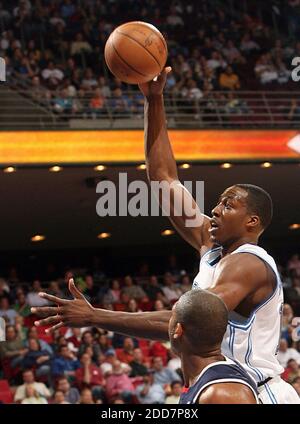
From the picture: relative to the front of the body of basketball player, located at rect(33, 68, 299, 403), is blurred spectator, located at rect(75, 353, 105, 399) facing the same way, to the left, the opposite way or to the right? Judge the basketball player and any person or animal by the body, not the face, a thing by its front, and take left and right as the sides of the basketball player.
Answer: to the left

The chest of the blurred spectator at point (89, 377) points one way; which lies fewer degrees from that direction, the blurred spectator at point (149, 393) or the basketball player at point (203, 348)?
the basketball player

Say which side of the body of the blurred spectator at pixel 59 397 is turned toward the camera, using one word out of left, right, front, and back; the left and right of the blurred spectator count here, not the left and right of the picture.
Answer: front

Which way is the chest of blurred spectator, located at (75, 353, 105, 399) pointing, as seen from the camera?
toward the camera

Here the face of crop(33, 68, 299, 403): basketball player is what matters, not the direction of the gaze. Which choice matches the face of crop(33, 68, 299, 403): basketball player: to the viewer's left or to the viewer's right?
to the viewer's left

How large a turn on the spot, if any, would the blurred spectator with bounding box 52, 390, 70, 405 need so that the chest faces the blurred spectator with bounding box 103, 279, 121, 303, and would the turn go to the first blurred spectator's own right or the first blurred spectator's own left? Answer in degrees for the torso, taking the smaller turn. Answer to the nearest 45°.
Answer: approximately 180°

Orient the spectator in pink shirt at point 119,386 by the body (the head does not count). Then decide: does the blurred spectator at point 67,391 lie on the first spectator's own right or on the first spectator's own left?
on the first spectator's own right

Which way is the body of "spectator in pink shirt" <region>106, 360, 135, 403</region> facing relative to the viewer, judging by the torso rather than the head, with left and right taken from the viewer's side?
facing the viewer

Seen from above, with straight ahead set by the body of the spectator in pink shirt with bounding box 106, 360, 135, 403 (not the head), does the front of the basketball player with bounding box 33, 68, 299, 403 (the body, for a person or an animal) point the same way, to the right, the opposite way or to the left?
to the right

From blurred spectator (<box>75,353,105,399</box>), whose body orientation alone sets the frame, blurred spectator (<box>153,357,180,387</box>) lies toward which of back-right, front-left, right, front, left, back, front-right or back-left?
left

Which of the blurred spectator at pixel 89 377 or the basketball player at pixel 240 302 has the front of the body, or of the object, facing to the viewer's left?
the basketball player

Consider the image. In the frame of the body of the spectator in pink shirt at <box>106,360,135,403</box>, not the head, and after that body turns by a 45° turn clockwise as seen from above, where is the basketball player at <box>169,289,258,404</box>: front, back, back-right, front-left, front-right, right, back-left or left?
front-left
